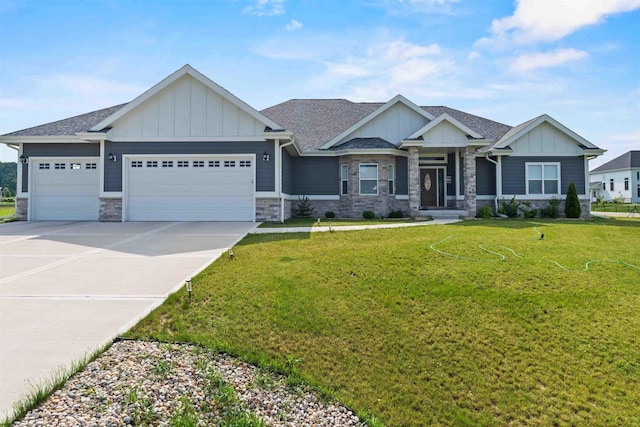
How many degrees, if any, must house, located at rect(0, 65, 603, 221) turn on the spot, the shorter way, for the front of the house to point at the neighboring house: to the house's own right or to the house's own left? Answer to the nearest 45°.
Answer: approximately 135° to the house's own left

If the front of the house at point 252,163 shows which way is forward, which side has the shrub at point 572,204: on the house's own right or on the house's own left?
on the house's own left

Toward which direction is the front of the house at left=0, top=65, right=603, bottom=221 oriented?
toward the camera
